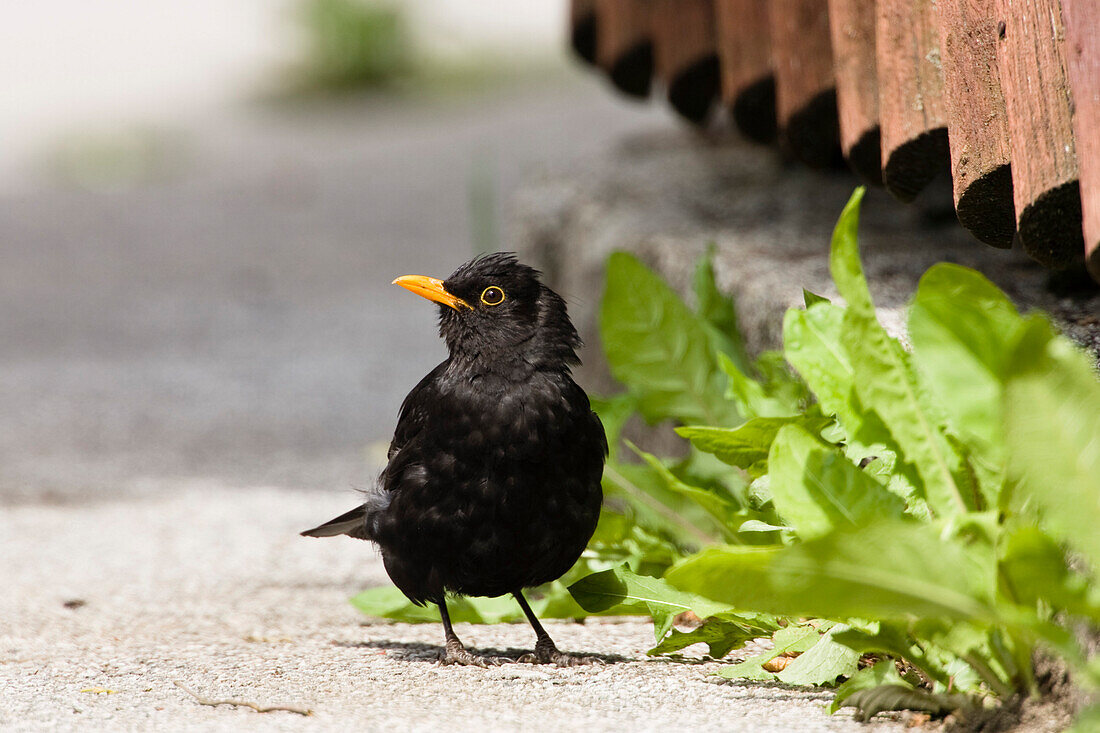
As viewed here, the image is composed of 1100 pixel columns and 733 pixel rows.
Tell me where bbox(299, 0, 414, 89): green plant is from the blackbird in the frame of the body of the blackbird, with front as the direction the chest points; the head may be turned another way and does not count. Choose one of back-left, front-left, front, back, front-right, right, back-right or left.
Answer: back-left

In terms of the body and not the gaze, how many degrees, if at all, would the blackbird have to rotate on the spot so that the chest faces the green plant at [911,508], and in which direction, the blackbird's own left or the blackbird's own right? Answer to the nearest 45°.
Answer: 0° — it already faces it

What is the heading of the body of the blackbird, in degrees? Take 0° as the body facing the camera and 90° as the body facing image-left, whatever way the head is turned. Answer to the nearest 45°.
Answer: approximately 315°

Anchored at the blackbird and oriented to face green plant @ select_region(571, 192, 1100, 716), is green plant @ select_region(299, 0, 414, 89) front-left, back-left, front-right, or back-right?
back-left
